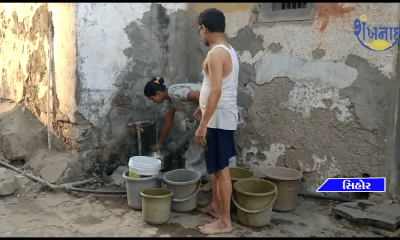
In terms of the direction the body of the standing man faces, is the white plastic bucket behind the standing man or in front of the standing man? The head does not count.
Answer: in front

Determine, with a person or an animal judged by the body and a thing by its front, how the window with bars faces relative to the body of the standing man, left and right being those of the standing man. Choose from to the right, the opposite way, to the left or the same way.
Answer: to the left

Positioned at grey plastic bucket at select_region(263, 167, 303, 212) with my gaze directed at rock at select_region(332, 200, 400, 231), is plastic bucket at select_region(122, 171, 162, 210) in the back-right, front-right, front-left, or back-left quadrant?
back-right

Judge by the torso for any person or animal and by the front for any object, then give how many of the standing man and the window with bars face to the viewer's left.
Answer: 1

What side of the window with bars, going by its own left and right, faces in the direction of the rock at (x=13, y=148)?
right

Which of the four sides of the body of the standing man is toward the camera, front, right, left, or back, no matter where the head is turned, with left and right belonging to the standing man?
left

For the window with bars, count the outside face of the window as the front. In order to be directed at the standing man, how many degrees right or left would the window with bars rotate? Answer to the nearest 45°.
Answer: approximately 45° to its right

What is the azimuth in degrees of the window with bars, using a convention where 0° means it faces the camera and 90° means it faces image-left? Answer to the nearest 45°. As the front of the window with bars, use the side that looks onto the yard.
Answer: approximately 0°
